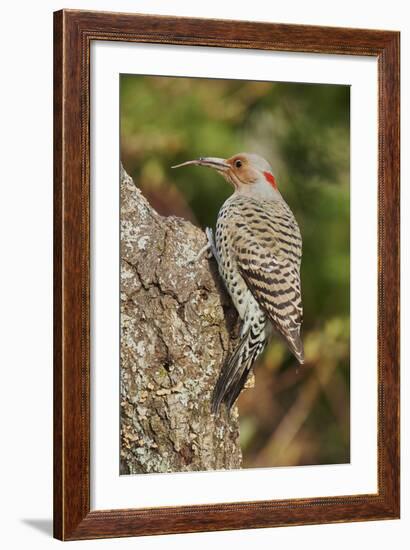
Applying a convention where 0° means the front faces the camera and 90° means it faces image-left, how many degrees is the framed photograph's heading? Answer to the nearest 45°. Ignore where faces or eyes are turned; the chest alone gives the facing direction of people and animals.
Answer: approximately 315°
